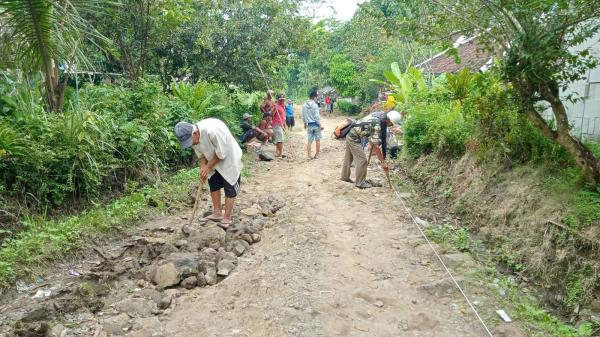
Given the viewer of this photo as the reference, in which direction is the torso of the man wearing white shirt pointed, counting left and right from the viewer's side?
facing the viewer and to the left of the viewer

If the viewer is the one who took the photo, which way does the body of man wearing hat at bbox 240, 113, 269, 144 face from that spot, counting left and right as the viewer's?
facing the viewer and to the right of the viewer

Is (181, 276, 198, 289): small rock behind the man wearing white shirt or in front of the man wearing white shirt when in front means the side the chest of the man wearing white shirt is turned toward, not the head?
in front

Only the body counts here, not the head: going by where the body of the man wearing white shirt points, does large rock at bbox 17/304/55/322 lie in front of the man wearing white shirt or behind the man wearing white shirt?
in front

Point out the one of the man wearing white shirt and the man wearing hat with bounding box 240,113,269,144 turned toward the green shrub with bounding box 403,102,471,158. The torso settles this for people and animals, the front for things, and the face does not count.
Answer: the man wearing hat

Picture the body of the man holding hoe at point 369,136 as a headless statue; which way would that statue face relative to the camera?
to the viewer's right

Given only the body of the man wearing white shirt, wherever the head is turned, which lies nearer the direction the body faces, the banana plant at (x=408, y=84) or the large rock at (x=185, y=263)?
the large rock

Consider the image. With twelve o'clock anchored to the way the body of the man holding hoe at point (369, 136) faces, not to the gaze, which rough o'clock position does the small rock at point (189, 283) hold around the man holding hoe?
The small rock is roughly at 4 o'clock from the man holding hoe.

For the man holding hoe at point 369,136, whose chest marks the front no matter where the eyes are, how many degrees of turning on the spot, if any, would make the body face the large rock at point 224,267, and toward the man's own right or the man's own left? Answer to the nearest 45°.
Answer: approximately 135° to the man's own right

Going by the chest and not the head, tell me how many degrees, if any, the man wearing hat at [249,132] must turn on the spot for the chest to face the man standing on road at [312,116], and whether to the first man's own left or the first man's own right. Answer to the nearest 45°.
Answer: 0° — they already face them

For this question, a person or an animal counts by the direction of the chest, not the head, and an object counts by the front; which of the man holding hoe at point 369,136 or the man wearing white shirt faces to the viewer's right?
the man holding hoe

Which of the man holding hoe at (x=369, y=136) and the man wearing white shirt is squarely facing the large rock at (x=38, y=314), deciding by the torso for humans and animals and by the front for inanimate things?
the man wearing white shirt

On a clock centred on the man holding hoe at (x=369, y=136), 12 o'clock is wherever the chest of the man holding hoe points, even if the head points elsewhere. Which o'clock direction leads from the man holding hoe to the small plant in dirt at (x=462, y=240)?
The small plant in dirt is roughly at 2 o'clock from the man holding hoe.

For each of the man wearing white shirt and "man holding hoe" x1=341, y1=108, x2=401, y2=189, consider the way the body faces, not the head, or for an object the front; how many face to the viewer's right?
1

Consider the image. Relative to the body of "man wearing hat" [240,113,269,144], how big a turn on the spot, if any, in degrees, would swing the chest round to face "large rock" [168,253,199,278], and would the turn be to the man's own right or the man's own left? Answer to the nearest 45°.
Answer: approximately 45° to the man's own right

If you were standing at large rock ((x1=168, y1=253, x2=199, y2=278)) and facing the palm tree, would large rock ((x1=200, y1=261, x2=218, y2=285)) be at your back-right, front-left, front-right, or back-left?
back-right
